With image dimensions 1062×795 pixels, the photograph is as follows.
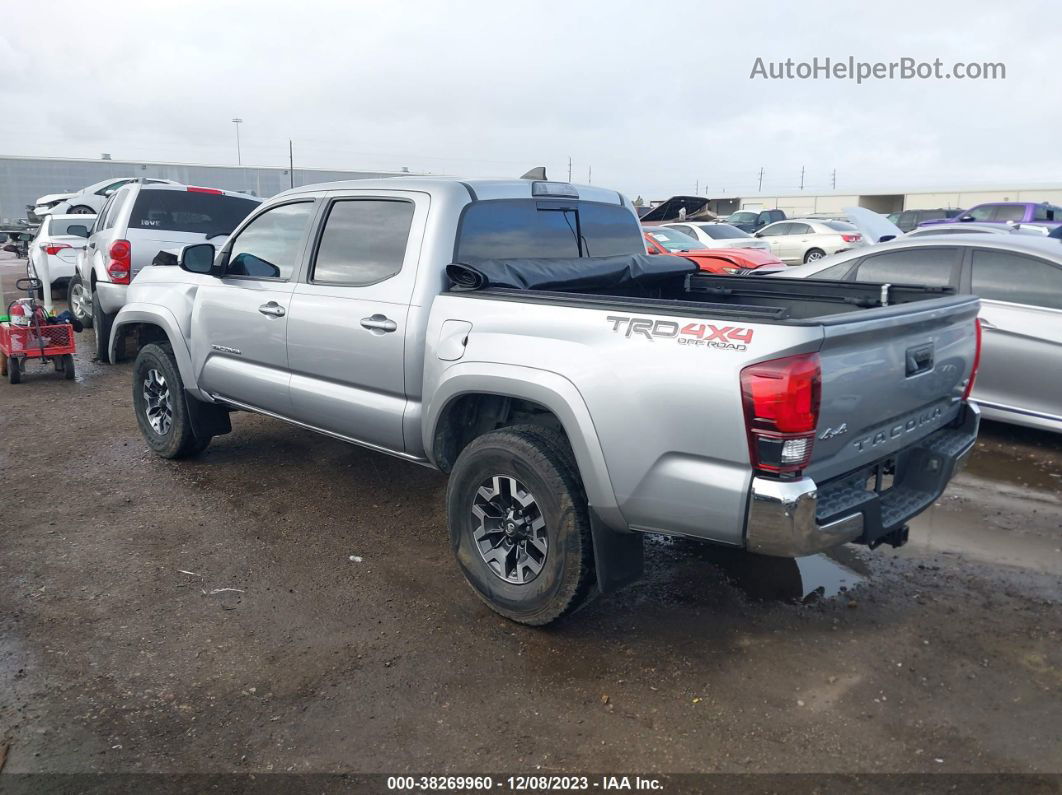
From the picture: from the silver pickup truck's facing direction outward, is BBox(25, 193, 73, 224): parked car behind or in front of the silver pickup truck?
in front

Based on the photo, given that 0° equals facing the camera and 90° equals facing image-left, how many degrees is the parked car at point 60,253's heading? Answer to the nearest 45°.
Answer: approximately 135°

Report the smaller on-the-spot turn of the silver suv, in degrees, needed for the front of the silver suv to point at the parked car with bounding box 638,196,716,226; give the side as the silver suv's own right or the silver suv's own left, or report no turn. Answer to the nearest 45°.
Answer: approximately 90° to the silver suv's own right

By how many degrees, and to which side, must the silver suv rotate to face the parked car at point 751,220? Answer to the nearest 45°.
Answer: approximately 90° to its right

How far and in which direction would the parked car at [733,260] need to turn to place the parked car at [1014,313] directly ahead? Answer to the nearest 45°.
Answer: approximately 45° to its right

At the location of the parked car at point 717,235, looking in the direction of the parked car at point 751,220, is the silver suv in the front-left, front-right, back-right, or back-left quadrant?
back-left

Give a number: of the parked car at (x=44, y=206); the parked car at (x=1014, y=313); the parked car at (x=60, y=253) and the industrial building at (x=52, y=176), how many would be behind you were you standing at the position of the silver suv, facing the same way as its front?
1

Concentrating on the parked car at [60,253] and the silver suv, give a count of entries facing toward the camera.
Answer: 0

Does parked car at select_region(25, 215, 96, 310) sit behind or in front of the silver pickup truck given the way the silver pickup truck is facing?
in front
